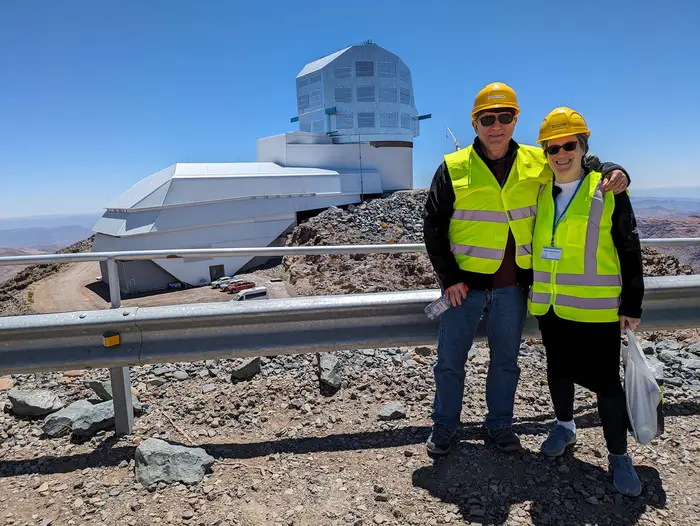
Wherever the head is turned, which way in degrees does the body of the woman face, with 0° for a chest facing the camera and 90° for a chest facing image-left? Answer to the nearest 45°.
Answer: approximately 45°

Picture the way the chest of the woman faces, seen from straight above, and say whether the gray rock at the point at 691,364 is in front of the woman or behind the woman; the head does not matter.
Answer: behind

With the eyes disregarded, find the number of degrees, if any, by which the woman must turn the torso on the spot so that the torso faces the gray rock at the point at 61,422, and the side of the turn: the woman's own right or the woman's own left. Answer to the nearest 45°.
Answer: approximately 45° to the woman's own right

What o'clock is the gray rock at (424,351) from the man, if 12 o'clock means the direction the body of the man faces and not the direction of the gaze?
The gray rock is roughly at 5 o'clock from the man.

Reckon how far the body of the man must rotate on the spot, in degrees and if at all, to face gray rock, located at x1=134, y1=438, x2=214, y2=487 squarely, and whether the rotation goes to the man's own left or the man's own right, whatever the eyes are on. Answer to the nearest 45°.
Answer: approximately 45° to the man's own right
